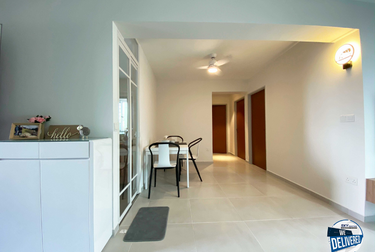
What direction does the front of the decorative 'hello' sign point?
toward the camera

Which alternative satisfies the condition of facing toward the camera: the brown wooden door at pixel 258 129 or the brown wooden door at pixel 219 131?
the brown wooden door at pixel 219 131

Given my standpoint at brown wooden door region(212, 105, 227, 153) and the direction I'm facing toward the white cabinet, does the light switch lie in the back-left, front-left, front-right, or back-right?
front-left

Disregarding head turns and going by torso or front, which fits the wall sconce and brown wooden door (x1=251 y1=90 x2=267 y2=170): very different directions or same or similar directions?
same or similar directions

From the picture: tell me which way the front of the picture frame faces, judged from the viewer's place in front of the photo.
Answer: facing the viewer

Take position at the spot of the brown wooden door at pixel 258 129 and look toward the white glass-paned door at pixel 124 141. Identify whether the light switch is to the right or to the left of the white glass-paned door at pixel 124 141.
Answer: left

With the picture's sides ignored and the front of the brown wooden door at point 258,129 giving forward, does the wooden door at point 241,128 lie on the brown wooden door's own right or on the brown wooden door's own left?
on the brown wooden door's own right

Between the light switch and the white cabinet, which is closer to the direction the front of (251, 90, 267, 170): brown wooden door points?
the white cabinet

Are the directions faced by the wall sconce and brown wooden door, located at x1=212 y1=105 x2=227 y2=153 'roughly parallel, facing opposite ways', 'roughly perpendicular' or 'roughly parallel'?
roughly perpendicular

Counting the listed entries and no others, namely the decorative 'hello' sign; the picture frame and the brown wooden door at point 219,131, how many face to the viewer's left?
0

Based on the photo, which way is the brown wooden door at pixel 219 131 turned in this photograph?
toward the camera

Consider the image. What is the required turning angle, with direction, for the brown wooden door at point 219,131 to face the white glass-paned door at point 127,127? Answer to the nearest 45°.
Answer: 0° — it already faces it

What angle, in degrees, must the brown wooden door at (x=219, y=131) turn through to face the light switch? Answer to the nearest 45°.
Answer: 0° — it already faces it

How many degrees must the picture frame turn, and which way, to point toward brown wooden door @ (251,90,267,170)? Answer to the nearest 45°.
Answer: approximately 90° to its left

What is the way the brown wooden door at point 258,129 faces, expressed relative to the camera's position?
facing to the left of the viewer
